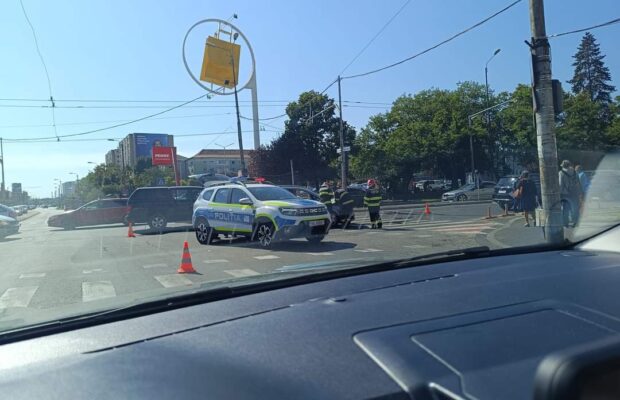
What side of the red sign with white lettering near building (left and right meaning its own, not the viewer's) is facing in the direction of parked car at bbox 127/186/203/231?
front

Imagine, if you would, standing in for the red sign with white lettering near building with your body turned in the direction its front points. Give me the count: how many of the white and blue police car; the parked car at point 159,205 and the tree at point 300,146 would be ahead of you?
2

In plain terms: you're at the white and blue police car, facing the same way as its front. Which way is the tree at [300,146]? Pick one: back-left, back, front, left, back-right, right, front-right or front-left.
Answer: back-left

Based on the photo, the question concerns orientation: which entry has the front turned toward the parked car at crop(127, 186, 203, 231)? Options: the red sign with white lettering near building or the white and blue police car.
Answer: the red sign with white lettering near building

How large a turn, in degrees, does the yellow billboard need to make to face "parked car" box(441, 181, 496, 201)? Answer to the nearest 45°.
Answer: approximately 90° to its left

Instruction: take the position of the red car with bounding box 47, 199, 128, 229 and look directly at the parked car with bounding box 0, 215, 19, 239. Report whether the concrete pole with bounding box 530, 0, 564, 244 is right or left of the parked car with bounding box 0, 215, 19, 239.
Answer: left

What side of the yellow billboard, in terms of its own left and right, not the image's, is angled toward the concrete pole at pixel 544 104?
front

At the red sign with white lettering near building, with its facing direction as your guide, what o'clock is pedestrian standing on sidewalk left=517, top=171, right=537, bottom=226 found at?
The pedestrian standing on sidewalk is roughly at 11 o'clock from the red sign with white lettering near building.

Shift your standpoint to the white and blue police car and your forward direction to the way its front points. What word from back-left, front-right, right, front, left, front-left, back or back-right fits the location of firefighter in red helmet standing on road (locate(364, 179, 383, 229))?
left

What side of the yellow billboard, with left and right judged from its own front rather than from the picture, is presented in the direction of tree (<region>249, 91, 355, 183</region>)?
back

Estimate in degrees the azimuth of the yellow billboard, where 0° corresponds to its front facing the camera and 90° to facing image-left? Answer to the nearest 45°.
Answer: approximately 0°

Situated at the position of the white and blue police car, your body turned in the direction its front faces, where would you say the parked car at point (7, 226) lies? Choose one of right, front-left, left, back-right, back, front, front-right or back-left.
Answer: back

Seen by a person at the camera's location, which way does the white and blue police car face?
facing the viewer and to the right of the viewer

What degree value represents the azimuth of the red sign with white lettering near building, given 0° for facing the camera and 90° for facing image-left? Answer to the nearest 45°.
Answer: approximately 0°

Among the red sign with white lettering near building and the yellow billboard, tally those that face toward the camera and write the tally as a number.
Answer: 2
